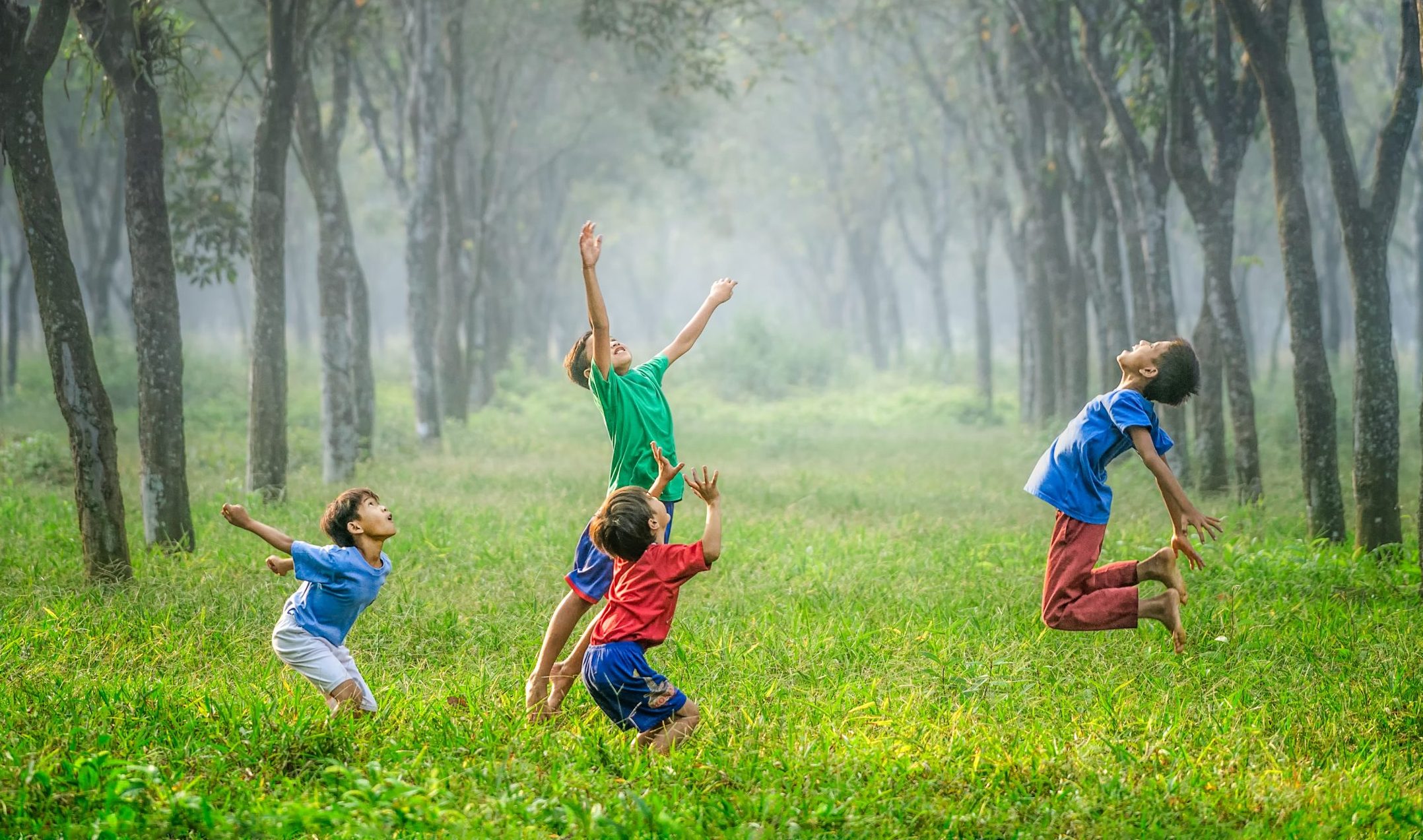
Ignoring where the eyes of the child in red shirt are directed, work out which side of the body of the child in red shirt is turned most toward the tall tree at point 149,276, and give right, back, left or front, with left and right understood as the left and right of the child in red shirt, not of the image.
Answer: left

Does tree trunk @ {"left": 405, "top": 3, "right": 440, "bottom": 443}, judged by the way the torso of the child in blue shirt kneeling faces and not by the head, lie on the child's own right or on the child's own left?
on the child's own left

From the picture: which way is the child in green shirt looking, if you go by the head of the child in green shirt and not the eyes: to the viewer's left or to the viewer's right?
to the viewer's right

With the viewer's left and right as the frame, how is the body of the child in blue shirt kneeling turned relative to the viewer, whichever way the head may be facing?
facing to the right of the viewer

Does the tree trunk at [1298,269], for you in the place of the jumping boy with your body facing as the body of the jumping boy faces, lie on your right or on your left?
on your right

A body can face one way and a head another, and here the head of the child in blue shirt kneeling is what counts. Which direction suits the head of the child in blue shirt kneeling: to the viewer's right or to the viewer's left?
to the viewer's right

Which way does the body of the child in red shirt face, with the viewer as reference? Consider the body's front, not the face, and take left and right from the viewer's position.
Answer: facing away from the viewer and to the right of the viewer

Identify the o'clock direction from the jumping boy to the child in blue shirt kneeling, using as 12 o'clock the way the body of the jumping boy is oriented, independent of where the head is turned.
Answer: The child in blue shirt kneeling is roughly at 11 o'clock from the jumping boy.

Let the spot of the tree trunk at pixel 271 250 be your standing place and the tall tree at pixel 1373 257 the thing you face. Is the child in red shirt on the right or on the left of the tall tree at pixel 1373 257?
right

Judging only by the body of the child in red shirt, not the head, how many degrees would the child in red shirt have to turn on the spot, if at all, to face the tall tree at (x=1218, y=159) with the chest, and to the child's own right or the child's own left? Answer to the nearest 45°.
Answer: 0° — they already face it

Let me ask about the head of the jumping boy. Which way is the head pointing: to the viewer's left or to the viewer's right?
to the viewer's left

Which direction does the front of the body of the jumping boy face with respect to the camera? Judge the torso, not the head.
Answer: to the viewer's left

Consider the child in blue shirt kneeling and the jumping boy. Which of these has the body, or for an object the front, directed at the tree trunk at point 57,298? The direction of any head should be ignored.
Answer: the jumping boy
